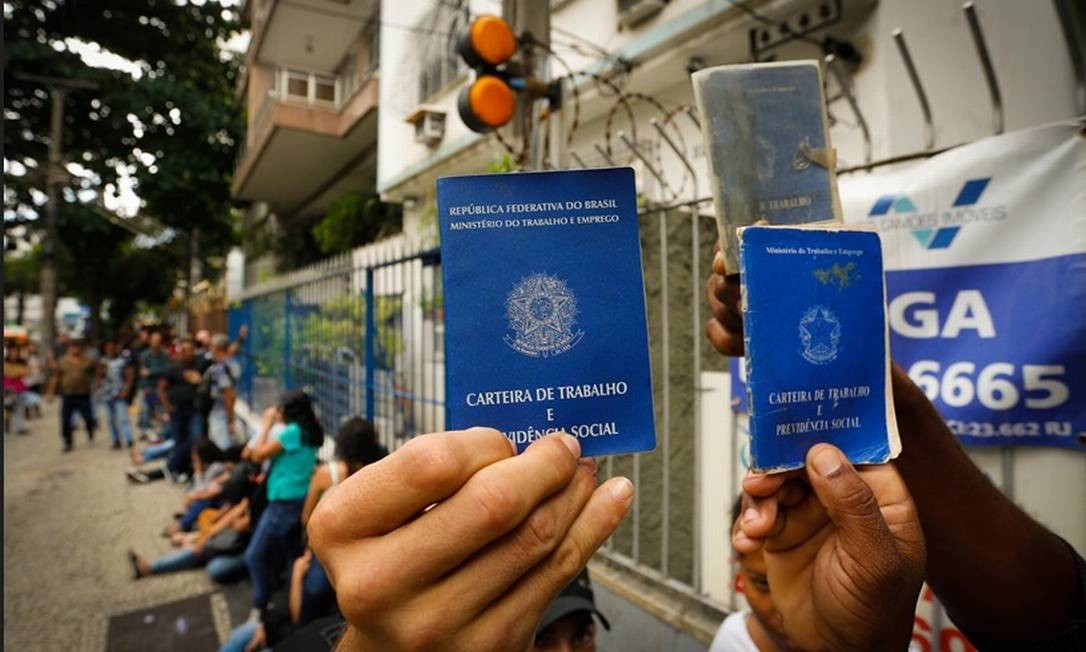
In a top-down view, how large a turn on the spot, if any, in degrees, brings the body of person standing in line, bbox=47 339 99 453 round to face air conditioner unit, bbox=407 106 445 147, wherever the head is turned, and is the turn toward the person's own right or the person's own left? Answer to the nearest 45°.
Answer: approximately 45° to the person's own left

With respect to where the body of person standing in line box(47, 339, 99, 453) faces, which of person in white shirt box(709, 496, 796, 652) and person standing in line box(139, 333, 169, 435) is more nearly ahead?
the person in white shirt

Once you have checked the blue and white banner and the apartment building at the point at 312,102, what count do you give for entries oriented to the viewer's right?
0

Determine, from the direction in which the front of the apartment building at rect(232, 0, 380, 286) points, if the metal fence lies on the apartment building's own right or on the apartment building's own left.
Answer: on the apartment building's own left

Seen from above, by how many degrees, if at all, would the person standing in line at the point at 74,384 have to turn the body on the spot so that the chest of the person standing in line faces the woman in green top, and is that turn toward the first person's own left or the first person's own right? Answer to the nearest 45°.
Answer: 0° — they already face them

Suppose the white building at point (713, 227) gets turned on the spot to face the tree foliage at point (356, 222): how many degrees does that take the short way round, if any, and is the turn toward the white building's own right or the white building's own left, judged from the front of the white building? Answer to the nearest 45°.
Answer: approximately 90° to the white building's own right

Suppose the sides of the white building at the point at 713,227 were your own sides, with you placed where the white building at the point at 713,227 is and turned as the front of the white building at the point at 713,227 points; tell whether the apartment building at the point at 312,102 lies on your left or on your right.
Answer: on your right

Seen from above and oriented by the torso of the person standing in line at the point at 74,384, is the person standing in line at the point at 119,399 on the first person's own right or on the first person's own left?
on the first person's own left

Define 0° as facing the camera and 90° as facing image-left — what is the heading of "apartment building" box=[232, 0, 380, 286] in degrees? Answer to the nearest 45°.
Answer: approximately 45°
